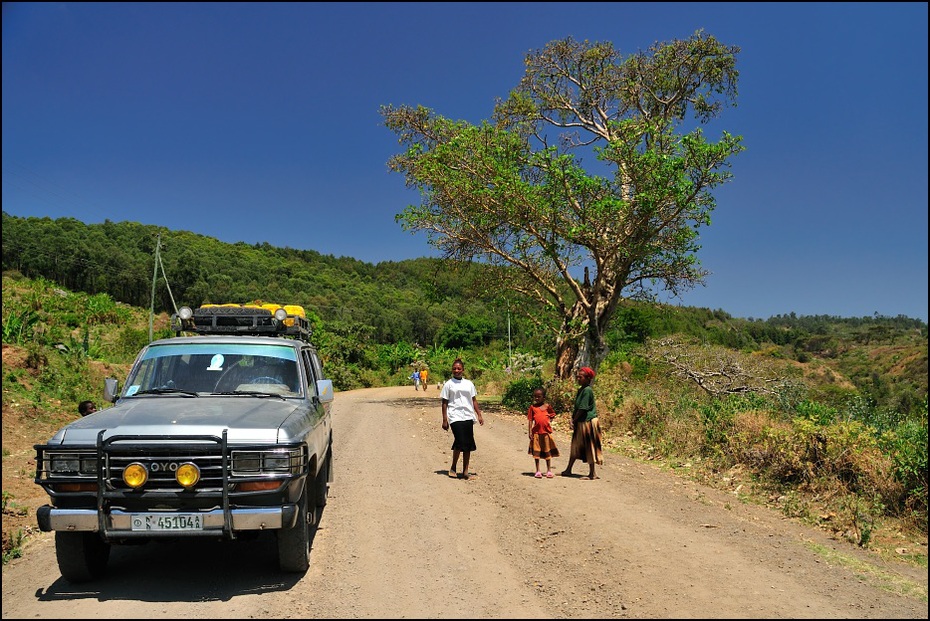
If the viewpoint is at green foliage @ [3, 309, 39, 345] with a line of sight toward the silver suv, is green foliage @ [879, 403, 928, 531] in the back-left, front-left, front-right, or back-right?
front-left

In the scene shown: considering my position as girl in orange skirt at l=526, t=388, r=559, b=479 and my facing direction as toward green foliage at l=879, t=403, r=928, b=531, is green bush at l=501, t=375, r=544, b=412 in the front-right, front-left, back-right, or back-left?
back-left

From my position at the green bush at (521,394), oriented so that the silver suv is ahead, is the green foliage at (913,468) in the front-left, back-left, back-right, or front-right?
front-left

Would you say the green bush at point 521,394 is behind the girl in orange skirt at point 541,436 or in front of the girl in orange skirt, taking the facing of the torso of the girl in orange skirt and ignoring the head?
behind

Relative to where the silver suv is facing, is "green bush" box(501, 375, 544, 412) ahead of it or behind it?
behind

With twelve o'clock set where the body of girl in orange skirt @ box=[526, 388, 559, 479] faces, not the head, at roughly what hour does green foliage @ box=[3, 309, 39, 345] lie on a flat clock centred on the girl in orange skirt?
The green foliage is roughly at 4 o'clock from the girl in orange skirt.

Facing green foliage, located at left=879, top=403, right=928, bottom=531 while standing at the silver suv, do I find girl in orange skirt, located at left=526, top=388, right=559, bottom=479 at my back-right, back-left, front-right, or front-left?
front-left

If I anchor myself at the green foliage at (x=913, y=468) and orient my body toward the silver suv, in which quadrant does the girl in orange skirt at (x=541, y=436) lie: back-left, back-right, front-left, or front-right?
front-right

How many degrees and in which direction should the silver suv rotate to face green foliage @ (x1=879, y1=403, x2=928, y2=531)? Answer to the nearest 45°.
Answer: approximately 90° to its left

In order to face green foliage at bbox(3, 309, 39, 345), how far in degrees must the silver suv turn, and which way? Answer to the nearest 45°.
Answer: approximately 180°

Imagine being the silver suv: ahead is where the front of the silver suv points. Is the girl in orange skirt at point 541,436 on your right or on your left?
on your left

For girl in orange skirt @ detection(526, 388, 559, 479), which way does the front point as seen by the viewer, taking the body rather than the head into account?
toward the camera

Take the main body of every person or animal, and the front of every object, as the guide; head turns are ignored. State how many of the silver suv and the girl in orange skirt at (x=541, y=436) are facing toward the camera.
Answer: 2

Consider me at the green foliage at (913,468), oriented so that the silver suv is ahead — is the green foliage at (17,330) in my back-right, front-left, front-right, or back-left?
front-right

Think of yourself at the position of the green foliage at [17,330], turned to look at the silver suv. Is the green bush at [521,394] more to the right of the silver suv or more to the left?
left
